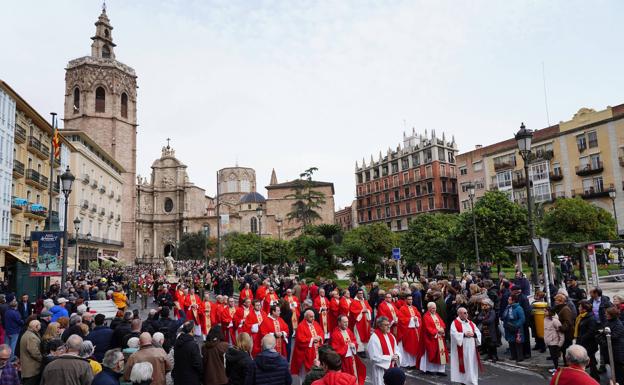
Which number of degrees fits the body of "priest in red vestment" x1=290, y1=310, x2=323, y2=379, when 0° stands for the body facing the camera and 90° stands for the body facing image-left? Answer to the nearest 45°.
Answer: approximately 315°

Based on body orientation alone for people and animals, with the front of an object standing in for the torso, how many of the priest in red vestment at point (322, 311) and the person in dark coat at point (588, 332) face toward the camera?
1

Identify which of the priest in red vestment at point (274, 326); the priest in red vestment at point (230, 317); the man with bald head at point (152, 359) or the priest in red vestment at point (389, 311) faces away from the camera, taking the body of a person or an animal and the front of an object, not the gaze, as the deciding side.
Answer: the man with bald head

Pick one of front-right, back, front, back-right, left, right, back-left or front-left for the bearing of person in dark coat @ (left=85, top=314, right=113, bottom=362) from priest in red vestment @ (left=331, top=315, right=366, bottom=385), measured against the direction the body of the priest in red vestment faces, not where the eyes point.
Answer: back-right

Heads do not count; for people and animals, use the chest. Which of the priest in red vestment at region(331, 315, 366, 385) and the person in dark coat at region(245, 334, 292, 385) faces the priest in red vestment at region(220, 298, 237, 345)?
the person in dark coat

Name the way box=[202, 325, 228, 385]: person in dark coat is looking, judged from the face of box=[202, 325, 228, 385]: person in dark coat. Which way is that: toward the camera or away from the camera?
away from the camera

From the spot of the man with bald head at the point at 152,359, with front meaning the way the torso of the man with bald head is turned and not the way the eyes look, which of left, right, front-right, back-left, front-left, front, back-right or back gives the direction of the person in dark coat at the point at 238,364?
right

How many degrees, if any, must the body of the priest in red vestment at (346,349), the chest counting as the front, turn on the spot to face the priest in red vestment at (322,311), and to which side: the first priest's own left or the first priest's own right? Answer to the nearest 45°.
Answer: approximately 135° to the first priest's own left

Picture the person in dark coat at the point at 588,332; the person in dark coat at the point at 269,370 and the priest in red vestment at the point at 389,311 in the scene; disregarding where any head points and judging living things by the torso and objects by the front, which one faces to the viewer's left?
the person in dark coat at the point at 588,332

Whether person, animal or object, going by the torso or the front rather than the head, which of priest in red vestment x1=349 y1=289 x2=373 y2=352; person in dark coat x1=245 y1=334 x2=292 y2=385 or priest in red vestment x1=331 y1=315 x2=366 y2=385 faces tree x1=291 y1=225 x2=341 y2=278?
the person in dark coat

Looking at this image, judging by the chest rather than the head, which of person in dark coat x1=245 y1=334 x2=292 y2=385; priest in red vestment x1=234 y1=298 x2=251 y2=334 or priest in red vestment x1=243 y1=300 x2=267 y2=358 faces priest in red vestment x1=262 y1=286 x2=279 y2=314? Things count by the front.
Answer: the person in dark coat

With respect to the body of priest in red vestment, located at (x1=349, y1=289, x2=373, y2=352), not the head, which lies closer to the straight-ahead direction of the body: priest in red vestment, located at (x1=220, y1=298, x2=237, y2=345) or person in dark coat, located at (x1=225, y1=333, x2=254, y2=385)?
the person in dark coat

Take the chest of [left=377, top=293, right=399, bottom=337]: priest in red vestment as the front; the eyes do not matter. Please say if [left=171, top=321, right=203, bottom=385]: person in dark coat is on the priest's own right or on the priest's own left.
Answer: on the priest's own right

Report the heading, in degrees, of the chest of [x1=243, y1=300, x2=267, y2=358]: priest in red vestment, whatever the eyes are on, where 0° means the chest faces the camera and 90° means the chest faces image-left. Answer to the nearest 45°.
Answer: approximately 315°
